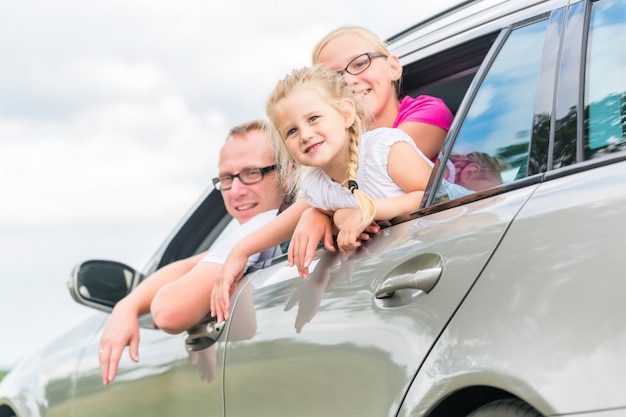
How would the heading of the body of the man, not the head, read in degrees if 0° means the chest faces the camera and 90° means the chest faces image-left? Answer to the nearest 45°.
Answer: approximately 45°

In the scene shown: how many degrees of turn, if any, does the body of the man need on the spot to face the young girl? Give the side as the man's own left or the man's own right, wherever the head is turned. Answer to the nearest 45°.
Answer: approximately 90° to the man's own left

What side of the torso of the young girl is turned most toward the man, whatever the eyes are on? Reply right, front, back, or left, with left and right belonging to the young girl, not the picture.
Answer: right

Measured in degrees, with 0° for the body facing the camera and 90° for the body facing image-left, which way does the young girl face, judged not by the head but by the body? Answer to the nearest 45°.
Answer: approximately 45°

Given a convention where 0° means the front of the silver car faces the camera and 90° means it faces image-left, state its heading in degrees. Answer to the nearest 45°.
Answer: approximately 135°

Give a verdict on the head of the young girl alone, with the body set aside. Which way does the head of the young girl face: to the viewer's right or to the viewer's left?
to the viewer's left
